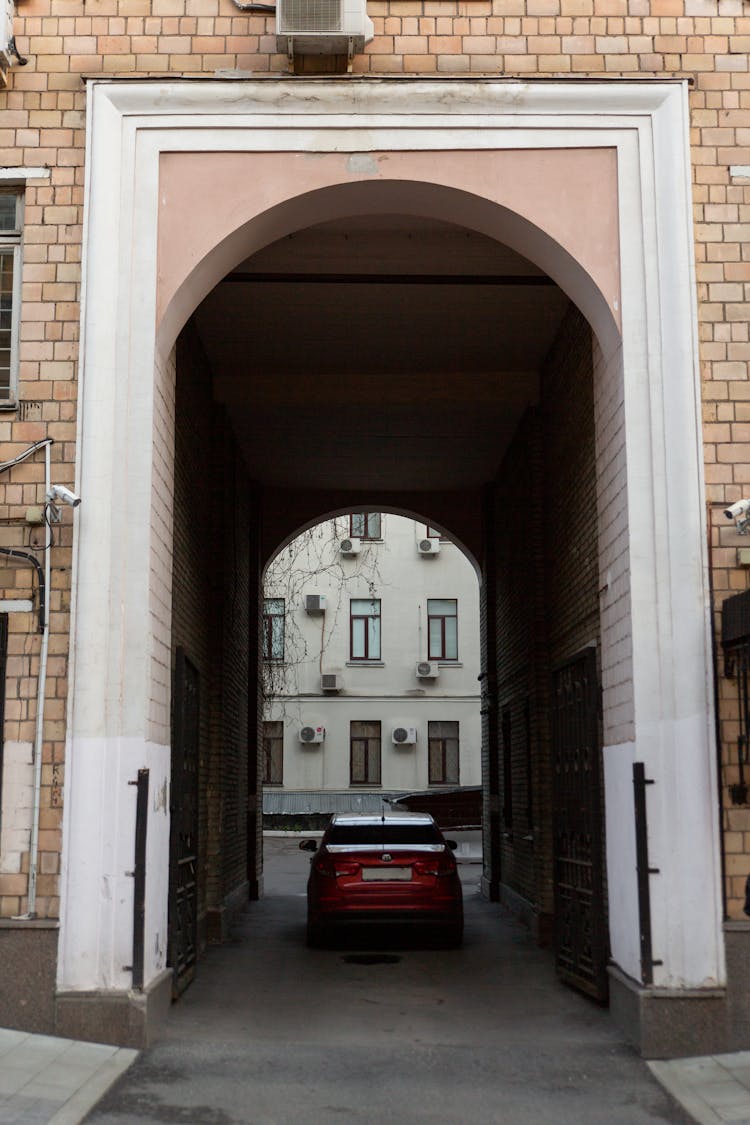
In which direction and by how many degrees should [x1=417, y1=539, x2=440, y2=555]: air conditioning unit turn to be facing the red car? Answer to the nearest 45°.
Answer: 0° — it already faces it

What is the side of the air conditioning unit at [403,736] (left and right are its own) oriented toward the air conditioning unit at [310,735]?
right

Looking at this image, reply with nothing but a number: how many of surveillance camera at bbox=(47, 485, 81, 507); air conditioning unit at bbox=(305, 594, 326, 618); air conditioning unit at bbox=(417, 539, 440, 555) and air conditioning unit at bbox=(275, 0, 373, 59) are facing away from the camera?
0

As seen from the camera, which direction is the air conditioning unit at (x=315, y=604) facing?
toward the camera

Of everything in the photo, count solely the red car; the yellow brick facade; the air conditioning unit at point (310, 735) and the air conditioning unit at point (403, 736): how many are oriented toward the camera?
3

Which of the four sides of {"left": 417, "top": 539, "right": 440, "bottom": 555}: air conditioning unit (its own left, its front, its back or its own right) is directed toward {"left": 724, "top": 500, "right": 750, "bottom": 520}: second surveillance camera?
front

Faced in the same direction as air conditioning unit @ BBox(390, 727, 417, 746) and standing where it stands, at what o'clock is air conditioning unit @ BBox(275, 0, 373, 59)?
air conditioning unit @ BBox(275, 0, 373, 59) is roughly at 12 o'clock from air conditioning unit @ BBox(390, 727, 417, 746).

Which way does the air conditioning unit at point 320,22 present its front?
toward the camera

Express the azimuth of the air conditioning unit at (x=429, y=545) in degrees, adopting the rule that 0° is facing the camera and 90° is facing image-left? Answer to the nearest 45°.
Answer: approximately 0°

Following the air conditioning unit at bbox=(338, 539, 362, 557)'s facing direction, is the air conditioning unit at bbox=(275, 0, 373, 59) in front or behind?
in front

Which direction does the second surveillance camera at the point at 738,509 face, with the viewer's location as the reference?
facing the viewer and to the left of the viewer

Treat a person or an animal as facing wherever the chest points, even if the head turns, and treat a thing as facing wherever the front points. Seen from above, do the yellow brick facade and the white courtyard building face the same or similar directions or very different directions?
same or similar directions

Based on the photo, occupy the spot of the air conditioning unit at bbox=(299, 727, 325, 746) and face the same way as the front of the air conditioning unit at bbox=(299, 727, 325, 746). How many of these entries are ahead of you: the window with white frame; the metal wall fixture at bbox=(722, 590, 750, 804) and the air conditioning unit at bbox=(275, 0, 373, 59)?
3

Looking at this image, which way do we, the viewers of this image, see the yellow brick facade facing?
facing the viewer

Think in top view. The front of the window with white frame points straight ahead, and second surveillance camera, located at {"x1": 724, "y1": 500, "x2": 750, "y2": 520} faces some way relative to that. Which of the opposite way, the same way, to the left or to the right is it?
to the right

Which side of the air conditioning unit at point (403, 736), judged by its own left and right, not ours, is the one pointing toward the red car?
front

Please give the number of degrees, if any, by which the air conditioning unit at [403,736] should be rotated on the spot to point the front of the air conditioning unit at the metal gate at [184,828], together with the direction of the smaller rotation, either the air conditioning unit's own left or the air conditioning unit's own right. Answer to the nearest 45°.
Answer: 0° — it already faces it

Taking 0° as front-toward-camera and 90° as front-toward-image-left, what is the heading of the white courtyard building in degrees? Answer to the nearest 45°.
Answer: approximately 0°
